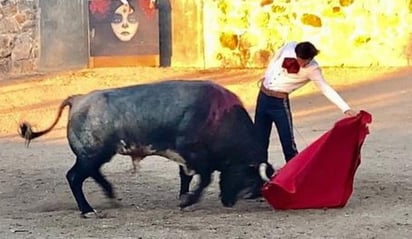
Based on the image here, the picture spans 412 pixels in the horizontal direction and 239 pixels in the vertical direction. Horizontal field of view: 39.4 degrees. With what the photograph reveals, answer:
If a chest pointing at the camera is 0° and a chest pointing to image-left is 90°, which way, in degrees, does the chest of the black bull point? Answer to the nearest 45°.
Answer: approximately 270°
